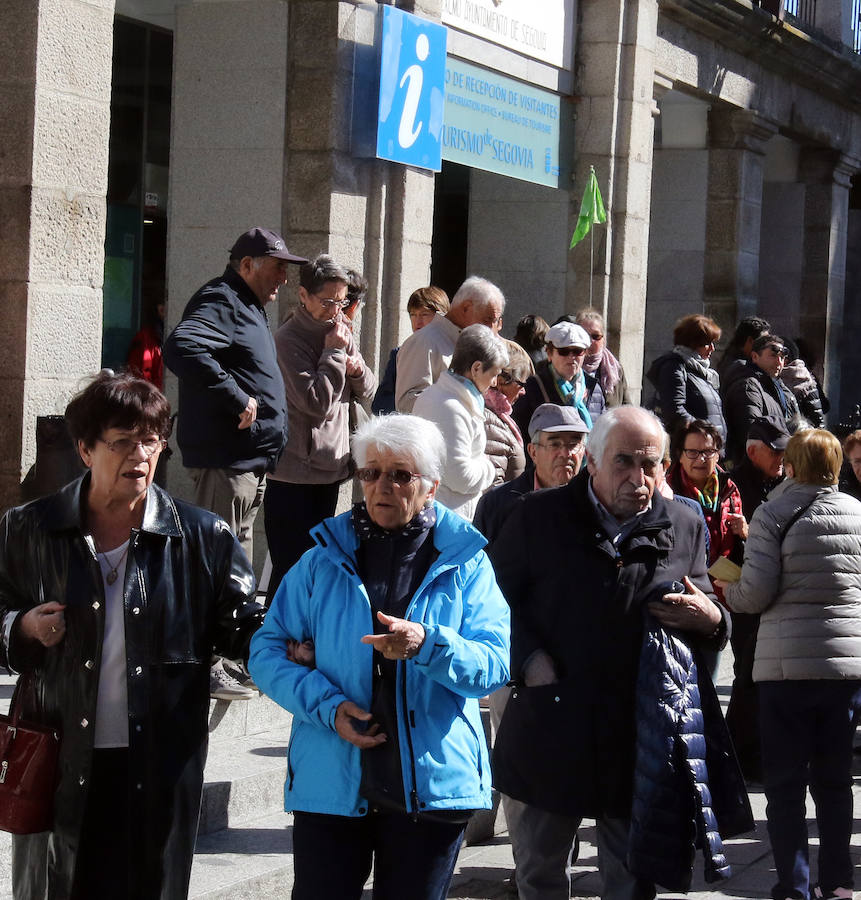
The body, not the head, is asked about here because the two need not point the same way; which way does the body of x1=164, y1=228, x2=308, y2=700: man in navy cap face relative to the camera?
to the viewer's right

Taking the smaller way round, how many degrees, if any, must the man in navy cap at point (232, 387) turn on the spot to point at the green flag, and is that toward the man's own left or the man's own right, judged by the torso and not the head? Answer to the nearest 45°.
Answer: approximately 45° to the man's own left

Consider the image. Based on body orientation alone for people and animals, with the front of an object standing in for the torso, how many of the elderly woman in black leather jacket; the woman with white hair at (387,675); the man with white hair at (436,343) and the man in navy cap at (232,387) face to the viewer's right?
2

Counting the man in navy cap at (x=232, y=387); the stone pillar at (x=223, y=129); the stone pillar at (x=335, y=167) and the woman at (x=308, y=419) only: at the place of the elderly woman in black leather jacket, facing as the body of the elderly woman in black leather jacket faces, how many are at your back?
4

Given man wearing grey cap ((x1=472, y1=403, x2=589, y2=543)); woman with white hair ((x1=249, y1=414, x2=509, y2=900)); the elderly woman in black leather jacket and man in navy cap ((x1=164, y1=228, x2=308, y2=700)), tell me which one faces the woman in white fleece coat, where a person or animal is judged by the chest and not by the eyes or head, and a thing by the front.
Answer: the man in navy cap

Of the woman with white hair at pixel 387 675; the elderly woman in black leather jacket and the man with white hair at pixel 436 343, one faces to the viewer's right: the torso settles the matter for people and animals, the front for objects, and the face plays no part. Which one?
the man with white hair

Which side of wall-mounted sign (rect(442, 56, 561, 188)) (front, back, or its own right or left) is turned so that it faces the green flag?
left

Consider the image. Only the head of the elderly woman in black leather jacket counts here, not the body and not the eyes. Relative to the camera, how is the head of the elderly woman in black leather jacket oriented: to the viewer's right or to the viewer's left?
to the viewer's right
